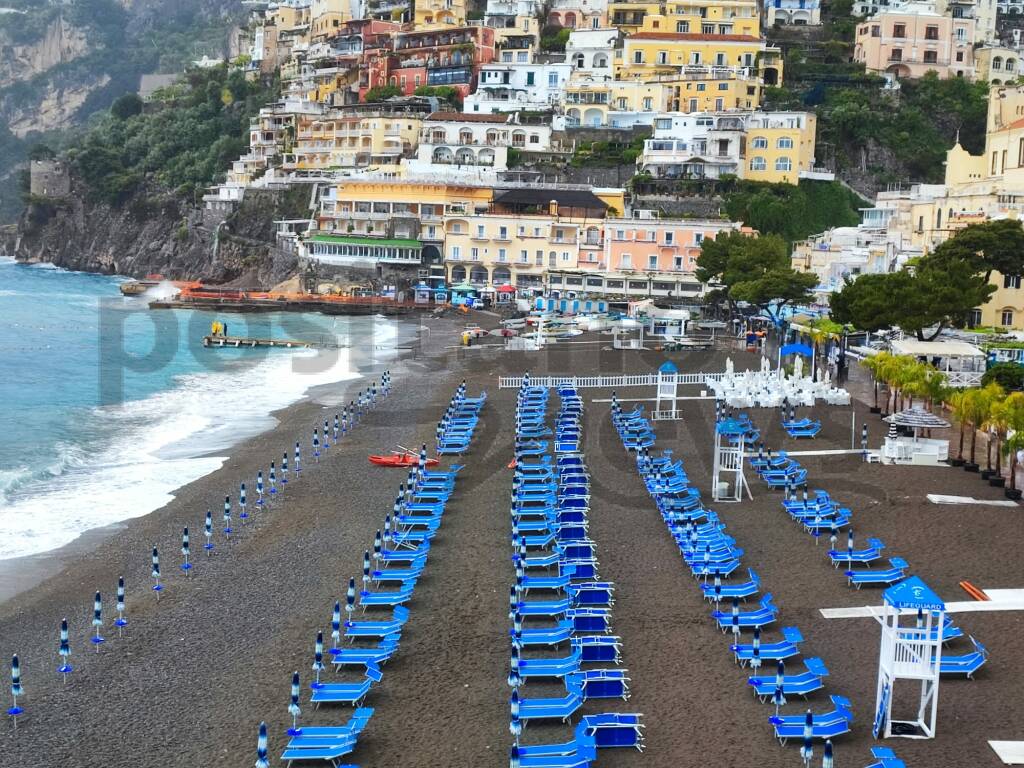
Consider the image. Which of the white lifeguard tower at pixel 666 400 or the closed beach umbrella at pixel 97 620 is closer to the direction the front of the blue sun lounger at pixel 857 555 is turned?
the closed beach umbrella

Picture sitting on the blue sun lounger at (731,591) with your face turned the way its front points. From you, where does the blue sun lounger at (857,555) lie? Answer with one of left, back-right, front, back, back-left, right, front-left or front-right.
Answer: back-right

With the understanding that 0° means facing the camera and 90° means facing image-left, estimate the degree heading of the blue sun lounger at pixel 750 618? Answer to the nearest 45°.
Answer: approximately 90°

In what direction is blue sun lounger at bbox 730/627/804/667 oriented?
to the viewer's left

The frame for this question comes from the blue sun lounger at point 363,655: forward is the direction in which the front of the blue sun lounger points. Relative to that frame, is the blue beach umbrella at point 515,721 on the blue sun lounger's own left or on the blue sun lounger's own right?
on the blue sun lounger's own left

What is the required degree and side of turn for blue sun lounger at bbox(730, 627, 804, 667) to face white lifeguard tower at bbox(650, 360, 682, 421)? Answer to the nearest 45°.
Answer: approximately 90° to its right

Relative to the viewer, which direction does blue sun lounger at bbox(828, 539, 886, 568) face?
to the viewer's left

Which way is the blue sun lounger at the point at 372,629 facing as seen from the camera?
to the viewer's left

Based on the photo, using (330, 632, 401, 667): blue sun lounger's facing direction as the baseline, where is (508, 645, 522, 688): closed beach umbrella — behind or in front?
behind

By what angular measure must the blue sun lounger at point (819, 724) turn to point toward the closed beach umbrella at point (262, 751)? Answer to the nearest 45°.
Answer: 0° — it already faces it

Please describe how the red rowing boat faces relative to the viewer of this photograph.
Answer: facing to the left of the viewer
